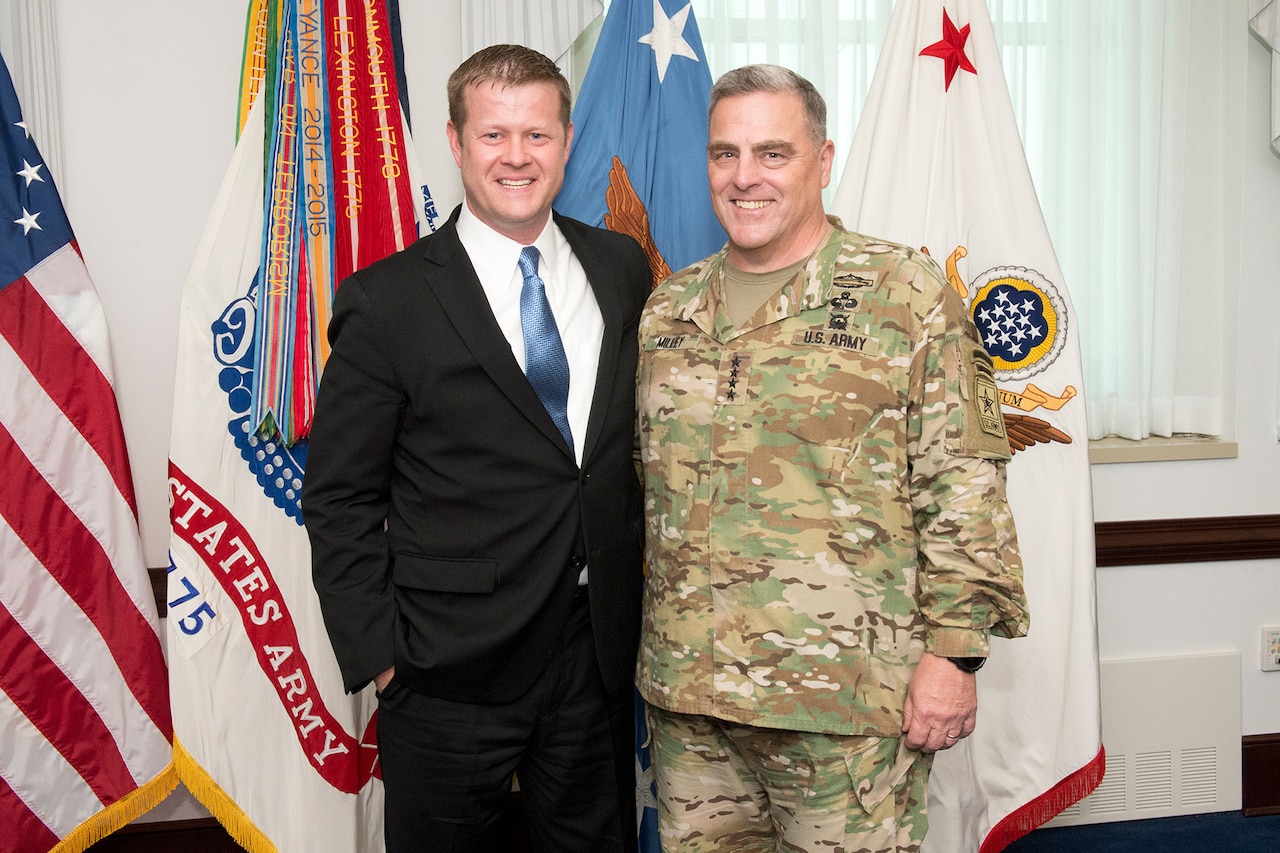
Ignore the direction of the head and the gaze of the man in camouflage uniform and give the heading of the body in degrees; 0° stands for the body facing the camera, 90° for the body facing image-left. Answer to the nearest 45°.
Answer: approximately 45°

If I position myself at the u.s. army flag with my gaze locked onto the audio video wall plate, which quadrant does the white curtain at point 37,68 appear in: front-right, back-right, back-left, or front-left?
back-left

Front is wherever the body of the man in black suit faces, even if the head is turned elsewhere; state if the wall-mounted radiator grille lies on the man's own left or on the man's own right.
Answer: on the man's own left

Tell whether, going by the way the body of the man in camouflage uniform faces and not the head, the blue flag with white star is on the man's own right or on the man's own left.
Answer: on the man's own right

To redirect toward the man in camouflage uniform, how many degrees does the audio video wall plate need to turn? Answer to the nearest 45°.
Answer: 0° — it already faces them

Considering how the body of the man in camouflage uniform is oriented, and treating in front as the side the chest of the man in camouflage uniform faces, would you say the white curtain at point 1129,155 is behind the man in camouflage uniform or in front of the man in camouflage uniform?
behind

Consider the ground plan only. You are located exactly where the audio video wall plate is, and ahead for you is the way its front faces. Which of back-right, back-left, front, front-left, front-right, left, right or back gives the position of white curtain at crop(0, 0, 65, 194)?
front-right

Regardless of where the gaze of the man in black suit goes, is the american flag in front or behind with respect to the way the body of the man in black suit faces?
behind

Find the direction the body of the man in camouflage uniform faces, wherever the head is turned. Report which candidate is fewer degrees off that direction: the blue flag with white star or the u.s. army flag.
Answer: the u.s. army flag

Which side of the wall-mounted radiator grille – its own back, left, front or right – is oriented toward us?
front

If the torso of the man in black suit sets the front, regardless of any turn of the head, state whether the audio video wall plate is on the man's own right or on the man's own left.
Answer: on the man's own left

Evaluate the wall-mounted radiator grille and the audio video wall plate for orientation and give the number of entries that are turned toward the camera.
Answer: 2

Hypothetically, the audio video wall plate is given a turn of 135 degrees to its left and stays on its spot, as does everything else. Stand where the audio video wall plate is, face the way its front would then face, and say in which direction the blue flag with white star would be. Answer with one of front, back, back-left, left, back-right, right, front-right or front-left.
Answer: back

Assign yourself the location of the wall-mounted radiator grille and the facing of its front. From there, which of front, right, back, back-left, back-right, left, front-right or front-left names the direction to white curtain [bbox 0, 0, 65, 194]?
front-right

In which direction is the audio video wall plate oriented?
toward the camera
